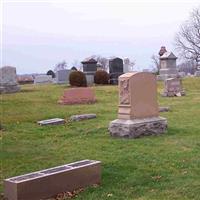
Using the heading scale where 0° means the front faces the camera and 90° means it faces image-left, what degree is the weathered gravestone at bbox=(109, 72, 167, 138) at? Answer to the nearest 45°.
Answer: approximately 315°

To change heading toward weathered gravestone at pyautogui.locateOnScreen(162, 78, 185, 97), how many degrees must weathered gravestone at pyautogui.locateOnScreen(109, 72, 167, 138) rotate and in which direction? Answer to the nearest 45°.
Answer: approximately 135° to its left

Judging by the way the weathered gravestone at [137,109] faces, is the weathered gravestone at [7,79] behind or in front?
behind

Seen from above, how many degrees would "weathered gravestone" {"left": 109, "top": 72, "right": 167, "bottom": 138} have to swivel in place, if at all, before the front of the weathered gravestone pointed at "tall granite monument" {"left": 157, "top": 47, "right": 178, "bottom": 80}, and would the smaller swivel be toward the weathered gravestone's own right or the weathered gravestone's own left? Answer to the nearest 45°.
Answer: approximately 135° to the weathered gravestone's own left
